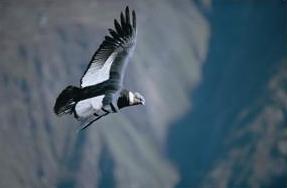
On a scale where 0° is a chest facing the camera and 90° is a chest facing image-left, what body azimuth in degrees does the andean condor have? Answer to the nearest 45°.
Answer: approximately 270°
